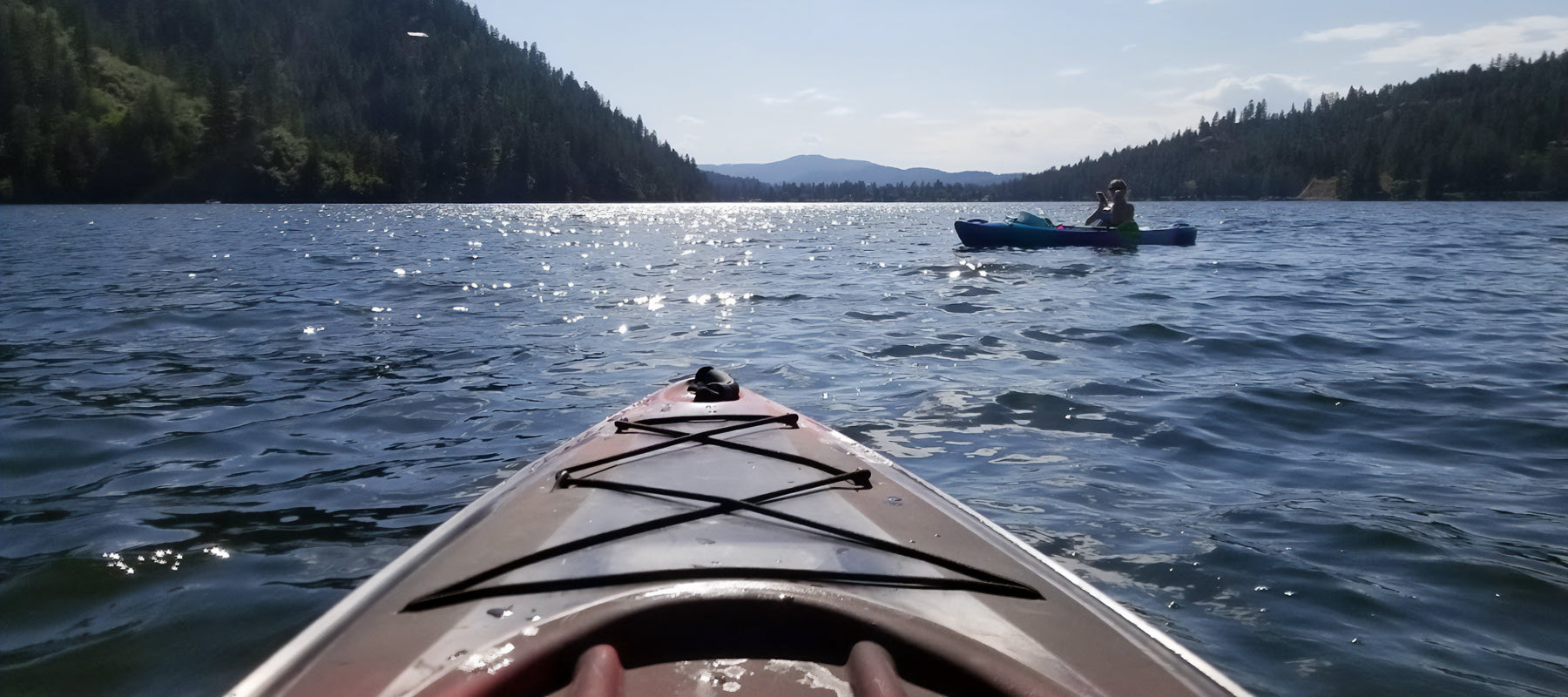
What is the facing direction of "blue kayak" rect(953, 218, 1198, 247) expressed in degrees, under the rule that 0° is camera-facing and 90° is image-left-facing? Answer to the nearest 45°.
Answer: approximately 90°
